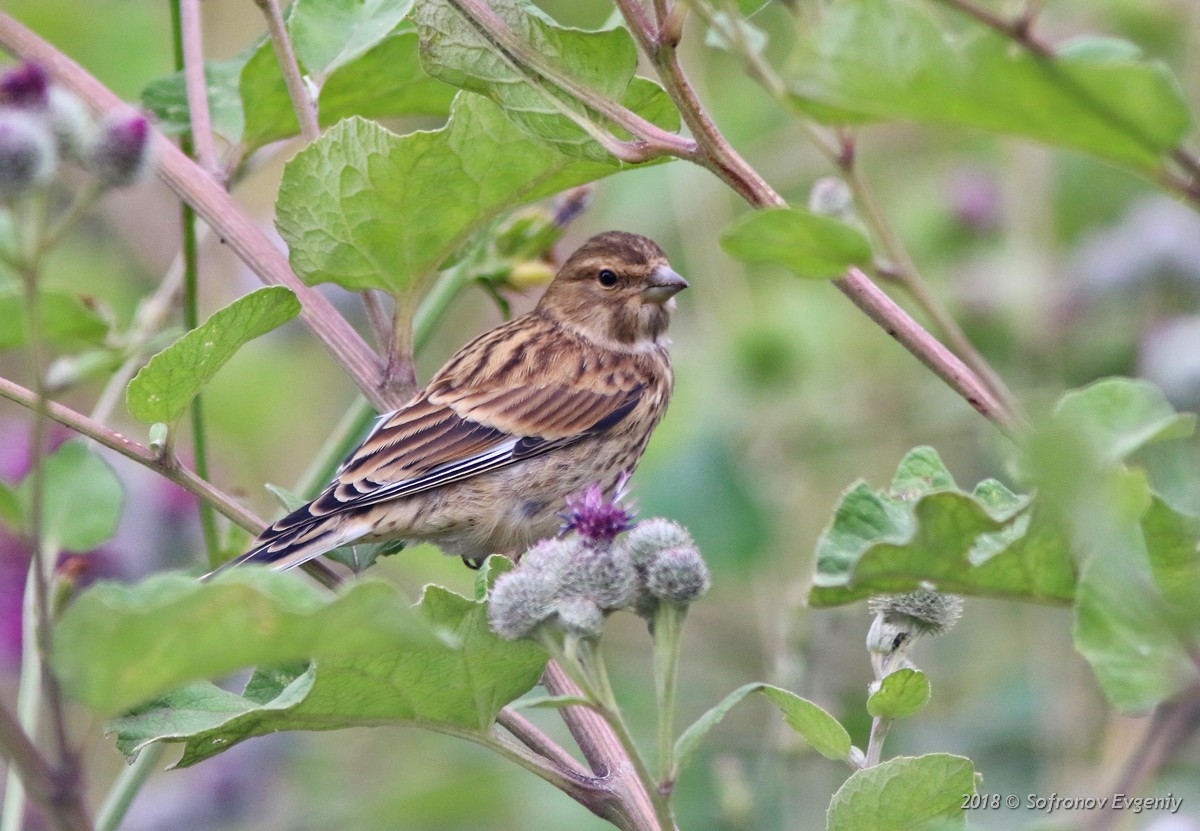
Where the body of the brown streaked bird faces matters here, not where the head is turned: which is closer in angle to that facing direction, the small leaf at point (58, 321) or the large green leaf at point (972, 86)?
the large green leaf

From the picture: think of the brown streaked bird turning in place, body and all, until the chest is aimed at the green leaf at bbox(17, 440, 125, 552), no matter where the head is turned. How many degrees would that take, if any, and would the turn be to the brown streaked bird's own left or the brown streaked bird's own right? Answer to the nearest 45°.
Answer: approximately 135° to the brown streaked bird's own right

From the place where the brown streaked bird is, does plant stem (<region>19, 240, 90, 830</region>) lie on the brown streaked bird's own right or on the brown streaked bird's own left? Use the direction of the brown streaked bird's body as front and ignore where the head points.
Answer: on the brown streaked bird's own right

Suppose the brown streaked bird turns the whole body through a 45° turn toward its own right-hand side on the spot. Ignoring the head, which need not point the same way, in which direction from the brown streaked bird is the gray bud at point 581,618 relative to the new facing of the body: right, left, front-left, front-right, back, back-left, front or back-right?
front-right

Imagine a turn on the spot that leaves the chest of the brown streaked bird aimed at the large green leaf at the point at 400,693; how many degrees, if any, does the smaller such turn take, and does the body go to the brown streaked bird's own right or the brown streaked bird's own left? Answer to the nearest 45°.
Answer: approximately 90° to the brown streaked bird's own right

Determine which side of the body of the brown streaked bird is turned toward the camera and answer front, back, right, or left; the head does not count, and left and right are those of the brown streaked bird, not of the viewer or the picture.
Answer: right
